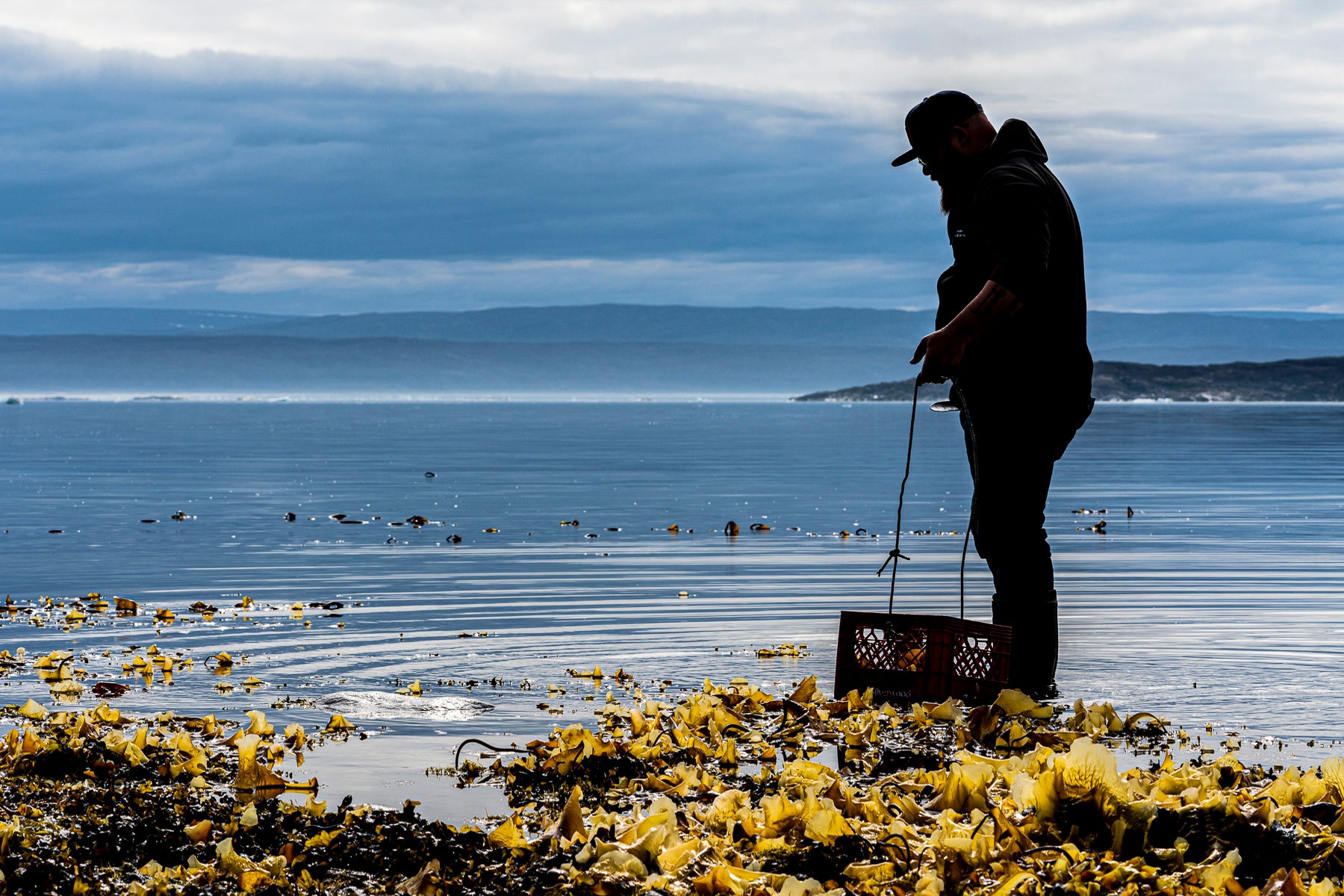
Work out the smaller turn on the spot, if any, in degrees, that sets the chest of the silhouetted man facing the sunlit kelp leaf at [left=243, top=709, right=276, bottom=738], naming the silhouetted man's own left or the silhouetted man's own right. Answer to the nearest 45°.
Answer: approximately 45° to the silhouetted man's own left

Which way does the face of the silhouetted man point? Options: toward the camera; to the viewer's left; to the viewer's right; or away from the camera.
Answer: to the viewer's left

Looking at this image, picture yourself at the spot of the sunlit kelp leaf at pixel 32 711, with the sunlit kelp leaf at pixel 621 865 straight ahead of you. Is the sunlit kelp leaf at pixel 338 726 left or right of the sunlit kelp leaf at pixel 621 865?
left

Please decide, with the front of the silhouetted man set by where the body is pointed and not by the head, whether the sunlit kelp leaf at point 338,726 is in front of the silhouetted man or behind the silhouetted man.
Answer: in front

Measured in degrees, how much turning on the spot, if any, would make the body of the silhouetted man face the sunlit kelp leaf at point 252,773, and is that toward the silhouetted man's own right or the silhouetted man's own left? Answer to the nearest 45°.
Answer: approximately 45° to the silhouetted man's own left

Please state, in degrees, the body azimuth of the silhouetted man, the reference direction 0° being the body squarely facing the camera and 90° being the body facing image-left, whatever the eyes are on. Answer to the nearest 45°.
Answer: approximately 90°

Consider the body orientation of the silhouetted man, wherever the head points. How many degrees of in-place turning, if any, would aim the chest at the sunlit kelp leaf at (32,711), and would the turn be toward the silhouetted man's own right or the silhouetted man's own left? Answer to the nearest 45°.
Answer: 0° — they already face it

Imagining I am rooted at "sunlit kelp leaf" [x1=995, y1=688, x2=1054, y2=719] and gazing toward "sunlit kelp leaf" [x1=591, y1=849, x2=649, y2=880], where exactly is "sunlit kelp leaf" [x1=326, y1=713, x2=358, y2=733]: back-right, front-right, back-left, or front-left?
front-right
